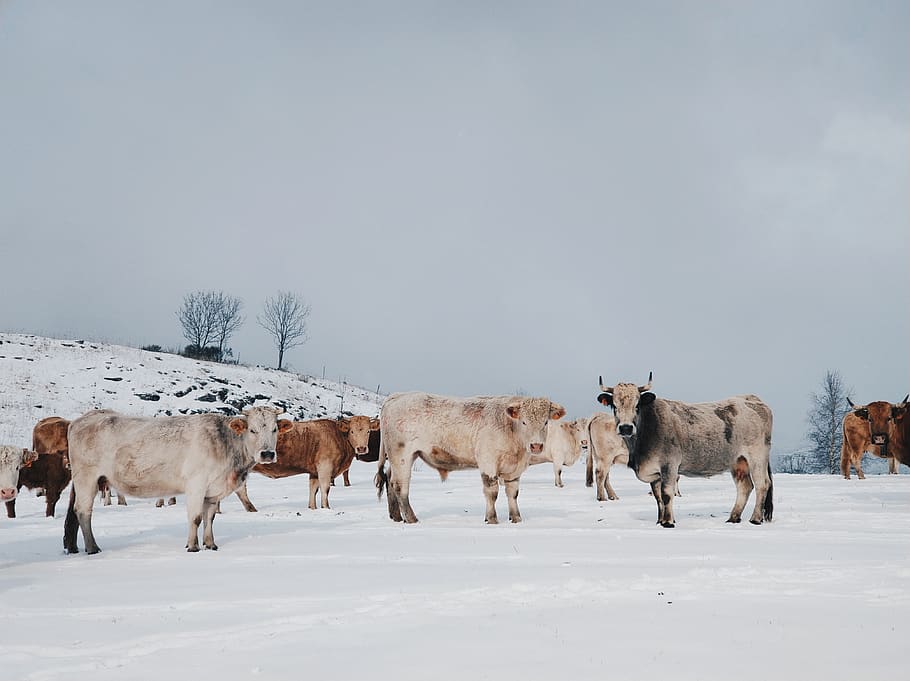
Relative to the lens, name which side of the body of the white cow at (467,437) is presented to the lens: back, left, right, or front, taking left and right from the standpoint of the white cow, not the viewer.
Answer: right

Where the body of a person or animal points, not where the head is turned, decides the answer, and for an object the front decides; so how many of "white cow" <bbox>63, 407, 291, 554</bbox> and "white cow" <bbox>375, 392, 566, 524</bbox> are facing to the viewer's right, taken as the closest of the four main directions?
2

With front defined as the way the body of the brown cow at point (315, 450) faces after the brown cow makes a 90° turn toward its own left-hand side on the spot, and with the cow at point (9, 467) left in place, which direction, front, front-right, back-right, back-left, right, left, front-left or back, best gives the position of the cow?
back-left

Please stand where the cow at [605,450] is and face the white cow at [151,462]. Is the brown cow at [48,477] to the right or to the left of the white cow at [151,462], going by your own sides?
right

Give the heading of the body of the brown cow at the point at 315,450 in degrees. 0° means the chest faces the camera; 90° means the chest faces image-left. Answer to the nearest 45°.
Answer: approximately 270°

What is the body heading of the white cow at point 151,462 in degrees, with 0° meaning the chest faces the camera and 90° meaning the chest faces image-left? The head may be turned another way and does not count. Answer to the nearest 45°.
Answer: approximately 270°

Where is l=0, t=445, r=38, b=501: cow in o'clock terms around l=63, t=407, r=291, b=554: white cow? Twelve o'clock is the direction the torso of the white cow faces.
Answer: The cow is roughly at 7 o'clock from the white cow.

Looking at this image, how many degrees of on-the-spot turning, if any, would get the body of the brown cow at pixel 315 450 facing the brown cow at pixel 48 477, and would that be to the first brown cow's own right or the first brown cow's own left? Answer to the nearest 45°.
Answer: approximately 180°

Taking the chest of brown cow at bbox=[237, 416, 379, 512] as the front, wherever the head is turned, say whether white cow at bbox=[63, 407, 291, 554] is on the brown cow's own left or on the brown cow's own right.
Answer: on the brown cow's own right

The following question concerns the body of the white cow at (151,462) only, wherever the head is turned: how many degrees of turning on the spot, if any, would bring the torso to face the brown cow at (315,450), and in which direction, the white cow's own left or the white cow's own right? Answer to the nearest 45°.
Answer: approximately 45° to the white cow's own left
